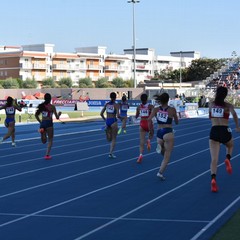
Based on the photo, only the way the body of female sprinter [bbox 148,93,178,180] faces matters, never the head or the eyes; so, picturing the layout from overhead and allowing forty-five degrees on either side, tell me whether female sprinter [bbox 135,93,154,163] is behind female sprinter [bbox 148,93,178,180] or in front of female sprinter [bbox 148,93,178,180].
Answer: in front

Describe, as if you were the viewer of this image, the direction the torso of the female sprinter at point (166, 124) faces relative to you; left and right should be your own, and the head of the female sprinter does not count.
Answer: facing away from the viewer

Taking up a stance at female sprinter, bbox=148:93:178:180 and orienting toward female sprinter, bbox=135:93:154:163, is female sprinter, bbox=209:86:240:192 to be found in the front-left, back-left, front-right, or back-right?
back-right

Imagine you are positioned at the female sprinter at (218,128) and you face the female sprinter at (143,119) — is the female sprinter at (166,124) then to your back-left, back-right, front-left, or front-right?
front-left

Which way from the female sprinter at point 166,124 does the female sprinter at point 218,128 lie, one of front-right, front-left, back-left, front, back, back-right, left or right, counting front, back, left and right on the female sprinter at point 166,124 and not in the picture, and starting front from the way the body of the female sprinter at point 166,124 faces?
back-right
